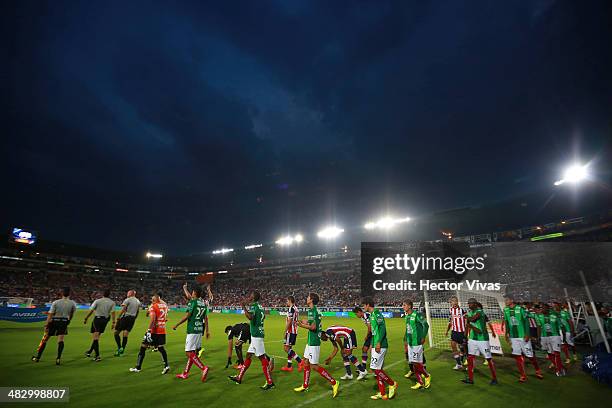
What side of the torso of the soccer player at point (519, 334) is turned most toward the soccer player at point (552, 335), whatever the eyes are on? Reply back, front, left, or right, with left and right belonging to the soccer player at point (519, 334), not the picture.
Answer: back

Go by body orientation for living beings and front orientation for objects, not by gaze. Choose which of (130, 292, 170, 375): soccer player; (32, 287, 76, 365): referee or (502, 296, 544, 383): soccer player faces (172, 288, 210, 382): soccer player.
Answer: (502, 296, 544, 383): soccer player

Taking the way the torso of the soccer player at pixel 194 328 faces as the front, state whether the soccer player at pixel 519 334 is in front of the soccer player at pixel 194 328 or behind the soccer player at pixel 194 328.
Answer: behind

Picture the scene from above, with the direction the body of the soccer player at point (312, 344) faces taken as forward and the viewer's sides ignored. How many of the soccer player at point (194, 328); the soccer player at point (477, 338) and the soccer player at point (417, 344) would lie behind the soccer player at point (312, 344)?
2

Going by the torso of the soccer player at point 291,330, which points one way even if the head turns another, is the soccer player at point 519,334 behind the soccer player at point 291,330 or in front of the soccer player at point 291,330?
behind

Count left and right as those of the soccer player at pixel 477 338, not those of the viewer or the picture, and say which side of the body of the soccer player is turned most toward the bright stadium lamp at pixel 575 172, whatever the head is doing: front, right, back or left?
back

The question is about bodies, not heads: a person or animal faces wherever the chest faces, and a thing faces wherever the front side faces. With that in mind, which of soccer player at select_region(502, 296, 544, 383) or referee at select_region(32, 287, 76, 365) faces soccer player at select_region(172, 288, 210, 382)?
soccer player at select_region(502, 296, 544, 383)

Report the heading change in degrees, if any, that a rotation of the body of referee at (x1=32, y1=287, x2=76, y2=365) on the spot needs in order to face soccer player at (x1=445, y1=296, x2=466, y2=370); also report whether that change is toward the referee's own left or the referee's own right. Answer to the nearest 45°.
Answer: approximately 135° to the referee's own right

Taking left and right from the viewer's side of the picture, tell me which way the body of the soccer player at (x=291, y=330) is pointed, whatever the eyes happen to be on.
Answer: facing to the left of the viewer

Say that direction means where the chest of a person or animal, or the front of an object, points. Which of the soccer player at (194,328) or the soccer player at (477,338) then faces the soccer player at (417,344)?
the soccer player at (477,338)
